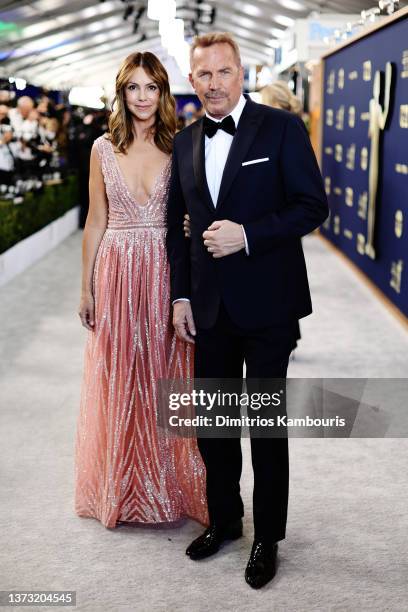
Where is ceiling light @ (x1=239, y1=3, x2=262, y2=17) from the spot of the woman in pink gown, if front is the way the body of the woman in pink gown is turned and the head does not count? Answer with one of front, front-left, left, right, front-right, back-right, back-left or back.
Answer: back

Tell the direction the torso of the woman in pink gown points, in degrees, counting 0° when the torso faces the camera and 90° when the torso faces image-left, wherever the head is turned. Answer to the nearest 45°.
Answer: approximately 0°

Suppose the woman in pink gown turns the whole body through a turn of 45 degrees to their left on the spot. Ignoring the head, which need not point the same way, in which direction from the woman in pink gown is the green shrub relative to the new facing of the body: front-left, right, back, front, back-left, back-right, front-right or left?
back-left

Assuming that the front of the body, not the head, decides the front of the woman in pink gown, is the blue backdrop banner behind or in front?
behind

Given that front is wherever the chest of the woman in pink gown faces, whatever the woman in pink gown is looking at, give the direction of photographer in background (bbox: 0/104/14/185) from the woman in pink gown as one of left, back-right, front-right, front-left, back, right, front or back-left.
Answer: back

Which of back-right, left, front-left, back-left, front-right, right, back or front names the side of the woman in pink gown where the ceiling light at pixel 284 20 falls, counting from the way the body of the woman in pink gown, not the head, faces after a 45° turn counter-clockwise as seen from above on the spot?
back-left

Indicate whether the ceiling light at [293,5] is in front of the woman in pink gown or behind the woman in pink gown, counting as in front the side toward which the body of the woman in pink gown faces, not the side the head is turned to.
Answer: behind
